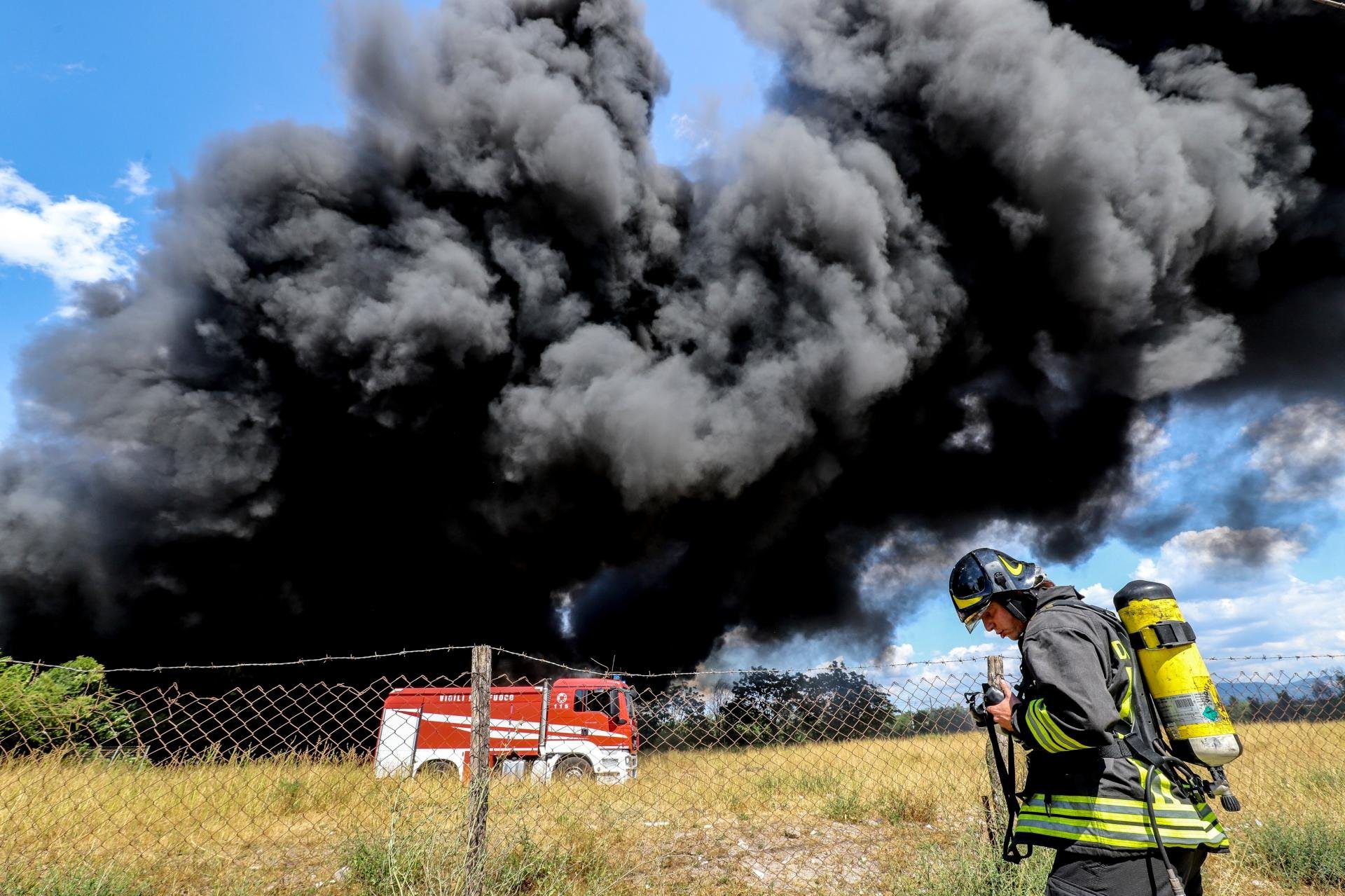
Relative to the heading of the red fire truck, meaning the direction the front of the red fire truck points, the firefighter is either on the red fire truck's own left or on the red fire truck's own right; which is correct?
on the red fire truck's own right

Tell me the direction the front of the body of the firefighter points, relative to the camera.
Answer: to the viewer's left

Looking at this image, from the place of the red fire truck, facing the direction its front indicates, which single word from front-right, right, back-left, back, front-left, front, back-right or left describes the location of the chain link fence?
right

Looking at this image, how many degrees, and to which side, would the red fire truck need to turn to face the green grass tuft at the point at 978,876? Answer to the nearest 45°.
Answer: approximately 90° to its right

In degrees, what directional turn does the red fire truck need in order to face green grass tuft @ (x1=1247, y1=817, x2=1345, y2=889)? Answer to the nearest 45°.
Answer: approximately 45° to its right

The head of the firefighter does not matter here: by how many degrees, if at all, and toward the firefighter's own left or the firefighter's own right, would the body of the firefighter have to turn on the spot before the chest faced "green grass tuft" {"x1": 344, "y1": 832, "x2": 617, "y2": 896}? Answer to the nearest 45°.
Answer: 0° — they already face it

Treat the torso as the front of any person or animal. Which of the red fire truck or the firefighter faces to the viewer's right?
the red fire truck

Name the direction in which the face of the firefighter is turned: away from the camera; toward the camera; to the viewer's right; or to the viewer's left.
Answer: to the viewer's left

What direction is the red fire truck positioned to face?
to the viewer's right

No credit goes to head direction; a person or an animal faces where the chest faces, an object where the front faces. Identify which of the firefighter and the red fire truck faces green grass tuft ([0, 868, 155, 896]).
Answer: the firefighter

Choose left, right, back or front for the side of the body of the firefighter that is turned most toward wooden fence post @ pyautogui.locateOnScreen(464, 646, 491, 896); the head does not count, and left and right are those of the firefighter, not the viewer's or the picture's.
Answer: front

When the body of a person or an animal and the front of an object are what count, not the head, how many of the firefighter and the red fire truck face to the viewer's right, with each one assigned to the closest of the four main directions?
1
